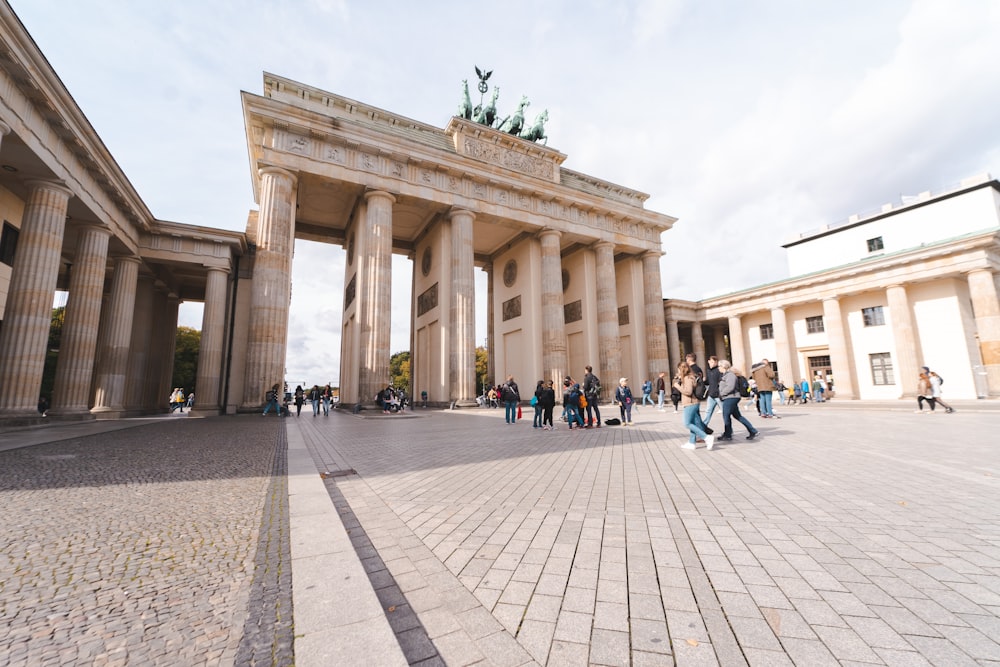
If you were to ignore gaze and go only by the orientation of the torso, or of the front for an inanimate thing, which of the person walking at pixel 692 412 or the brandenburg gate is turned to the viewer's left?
the person walking

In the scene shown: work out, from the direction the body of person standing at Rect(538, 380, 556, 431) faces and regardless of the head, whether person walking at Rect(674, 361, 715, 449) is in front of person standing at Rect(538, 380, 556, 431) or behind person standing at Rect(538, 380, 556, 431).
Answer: behind

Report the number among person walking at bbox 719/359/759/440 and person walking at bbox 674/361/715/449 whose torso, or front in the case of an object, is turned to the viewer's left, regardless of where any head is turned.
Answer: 2

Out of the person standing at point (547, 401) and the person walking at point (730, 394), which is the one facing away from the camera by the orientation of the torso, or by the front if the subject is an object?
the person standing at point (547, 401)

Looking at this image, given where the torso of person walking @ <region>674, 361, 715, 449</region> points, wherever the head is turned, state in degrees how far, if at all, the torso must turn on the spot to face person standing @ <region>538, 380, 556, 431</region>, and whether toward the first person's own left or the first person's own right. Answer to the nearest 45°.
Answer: approximately 45° to the first person's own right

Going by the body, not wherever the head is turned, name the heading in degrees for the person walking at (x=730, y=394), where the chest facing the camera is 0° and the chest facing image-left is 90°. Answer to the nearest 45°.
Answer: approximately 90°
